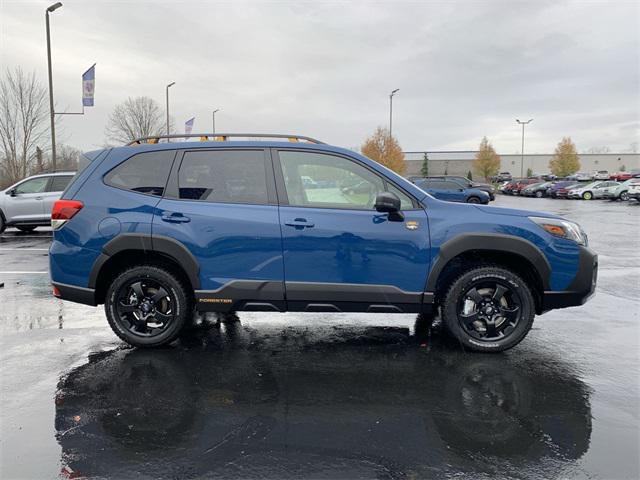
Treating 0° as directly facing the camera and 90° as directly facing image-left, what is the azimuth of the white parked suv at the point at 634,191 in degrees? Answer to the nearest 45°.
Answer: approximately 45°

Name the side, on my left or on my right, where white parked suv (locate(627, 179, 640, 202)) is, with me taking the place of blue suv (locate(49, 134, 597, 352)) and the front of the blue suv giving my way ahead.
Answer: on my left

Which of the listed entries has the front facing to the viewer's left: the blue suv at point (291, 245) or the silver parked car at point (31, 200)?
the silver parked car

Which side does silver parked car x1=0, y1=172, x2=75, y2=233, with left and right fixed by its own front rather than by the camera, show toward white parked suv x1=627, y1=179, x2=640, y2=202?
back

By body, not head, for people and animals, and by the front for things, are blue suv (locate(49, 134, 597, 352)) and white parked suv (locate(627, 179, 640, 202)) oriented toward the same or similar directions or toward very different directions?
very different directions

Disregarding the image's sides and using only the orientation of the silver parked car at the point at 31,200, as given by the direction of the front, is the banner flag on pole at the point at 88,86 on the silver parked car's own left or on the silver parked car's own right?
on the silver parked car's own right

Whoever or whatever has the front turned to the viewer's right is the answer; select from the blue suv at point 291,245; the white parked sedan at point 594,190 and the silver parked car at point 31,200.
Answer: the blue suv

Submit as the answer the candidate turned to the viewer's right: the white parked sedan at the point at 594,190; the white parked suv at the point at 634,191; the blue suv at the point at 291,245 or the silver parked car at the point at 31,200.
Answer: the blue suv

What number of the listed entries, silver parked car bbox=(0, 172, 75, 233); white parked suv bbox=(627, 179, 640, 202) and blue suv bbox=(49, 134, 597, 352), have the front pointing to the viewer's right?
1

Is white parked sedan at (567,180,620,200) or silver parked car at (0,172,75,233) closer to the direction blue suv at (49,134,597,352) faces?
the white parked sedan

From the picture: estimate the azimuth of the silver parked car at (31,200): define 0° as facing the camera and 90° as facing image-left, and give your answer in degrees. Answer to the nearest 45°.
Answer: approximately 90°

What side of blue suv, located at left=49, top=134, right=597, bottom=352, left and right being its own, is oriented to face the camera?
right

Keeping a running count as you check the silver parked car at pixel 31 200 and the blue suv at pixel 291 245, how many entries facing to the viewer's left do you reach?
1
